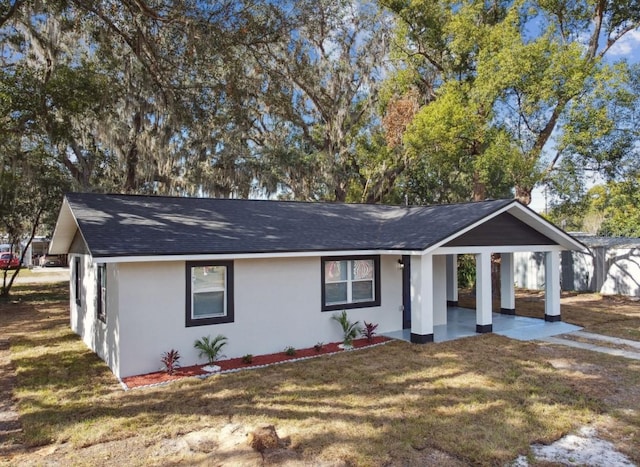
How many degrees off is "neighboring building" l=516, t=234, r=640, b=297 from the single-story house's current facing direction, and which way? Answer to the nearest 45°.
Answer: approximately 90° to its left

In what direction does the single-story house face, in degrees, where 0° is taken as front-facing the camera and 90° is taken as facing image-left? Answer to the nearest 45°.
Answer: approximately 315°
